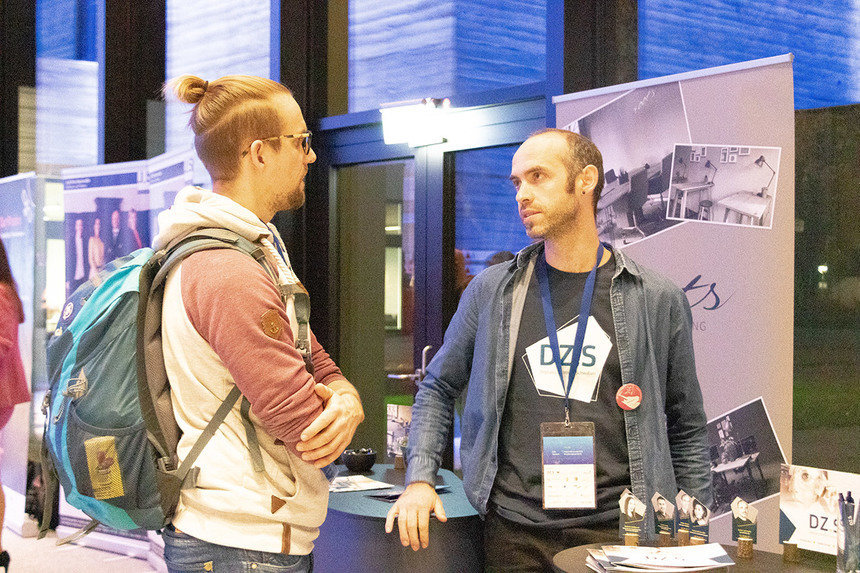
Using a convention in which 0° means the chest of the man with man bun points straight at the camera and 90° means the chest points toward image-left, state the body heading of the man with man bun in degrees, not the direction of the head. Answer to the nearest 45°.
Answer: approximately 270°

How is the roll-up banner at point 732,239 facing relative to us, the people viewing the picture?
facing the viewer and to the left of the viewer

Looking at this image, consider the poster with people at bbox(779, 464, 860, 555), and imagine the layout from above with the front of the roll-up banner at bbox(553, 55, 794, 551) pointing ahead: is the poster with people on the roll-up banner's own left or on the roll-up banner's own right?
on the roll-up banner's own left

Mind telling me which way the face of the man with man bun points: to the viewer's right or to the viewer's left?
to the viewer's right

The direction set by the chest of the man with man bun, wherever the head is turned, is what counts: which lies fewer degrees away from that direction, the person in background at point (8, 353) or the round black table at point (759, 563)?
the round black table
